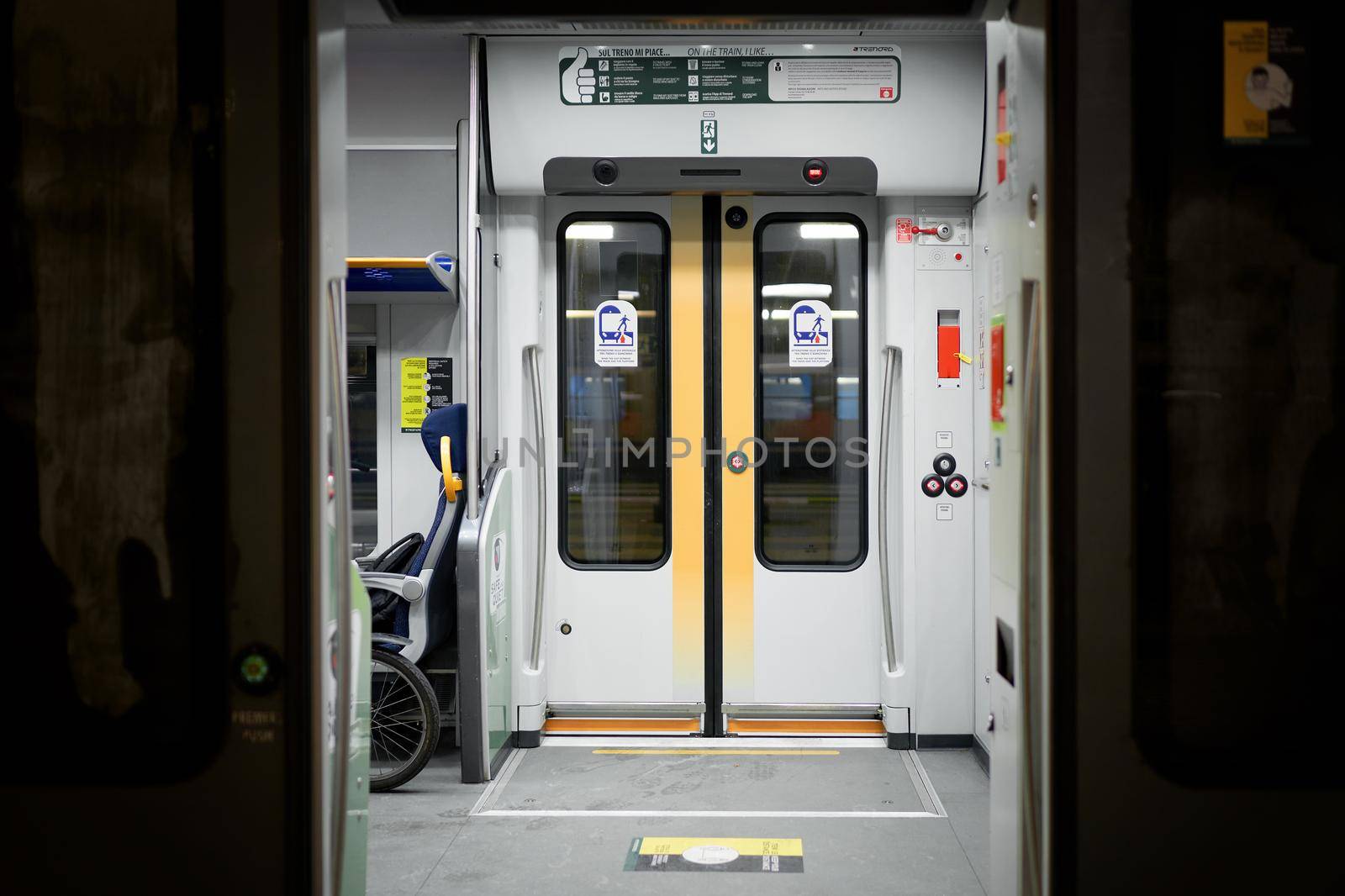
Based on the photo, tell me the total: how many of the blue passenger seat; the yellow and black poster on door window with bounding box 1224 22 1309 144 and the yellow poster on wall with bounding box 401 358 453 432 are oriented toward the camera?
2

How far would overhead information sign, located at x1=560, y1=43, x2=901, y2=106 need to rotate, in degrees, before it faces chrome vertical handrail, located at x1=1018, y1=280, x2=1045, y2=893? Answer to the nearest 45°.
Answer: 0° — it already faces it

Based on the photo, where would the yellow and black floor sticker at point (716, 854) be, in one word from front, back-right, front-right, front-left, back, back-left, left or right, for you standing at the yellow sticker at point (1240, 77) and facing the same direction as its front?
back-right

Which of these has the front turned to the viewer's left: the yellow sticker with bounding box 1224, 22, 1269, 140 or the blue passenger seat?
the blue passenger seat

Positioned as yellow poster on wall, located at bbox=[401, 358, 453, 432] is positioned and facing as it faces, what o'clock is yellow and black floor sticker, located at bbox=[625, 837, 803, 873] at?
The yellow and black floor sticker is roughly at 11 o'clock from the yellow poster on wall.

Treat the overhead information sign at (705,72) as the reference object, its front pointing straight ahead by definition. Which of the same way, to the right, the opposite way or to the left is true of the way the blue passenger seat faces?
to the right

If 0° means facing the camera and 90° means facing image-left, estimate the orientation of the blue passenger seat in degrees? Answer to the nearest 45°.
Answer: approximately 90°

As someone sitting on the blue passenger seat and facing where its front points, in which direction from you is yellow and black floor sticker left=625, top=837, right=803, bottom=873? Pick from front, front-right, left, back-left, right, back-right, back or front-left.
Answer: back-left

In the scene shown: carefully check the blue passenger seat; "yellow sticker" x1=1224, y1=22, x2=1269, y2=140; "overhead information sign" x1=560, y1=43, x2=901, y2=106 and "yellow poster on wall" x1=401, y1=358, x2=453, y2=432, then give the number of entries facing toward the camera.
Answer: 3
